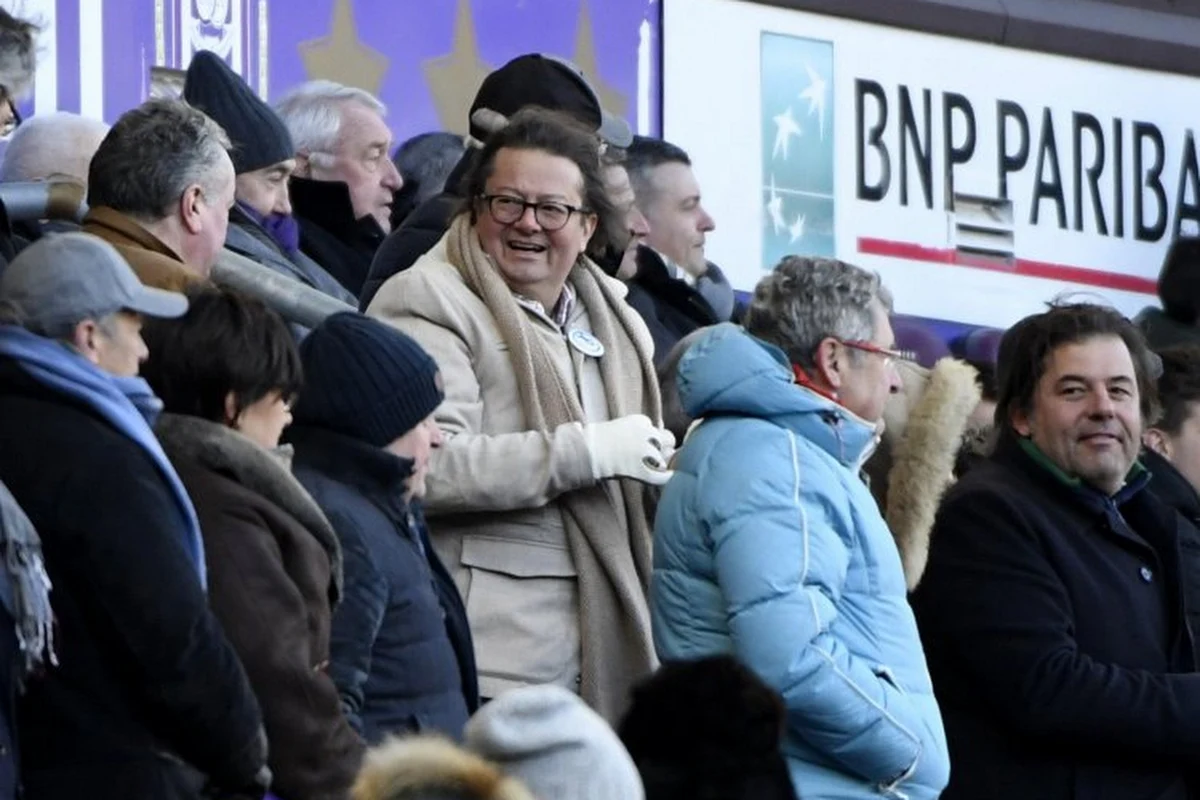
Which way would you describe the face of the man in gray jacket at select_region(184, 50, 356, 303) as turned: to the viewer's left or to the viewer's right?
to the viewer's right

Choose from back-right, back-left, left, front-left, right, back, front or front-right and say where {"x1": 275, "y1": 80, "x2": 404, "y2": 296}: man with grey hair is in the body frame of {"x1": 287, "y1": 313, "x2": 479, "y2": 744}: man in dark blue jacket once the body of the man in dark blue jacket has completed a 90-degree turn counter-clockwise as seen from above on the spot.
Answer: front

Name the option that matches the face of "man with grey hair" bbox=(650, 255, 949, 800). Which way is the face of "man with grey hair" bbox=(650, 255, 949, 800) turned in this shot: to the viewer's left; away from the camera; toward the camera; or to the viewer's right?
to the viewer's right

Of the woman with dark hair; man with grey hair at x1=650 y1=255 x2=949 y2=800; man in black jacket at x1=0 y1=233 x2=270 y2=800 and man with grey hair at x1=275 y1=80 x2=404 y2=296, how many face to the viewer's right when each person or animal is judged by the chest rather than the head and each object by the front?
4

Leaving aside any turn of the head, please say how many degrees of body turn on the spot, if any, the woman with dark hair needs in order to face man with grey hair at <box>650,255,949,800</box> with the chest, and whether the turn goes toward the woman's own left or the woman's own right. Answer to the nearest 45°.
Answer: approximately 45° to the woman's own left

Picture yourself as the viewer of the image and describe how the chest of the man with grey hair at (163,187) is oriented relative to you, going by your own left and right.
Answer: facing away from the viewer and to the right of the viewer

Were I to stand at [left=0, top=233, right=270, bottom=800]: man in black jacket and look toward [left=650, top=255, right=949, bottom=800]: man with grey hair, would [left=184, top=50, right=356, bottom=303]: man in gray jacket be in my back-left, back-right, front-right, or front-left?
front-left

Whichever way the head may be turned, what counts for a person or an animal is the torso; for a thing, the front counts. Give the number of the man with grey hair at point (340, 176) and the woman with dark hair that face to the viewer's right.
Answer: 2

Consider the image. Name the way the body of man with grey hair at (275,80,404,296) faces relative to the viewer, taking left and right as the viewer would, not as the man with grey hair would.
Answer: facing to the right of the viewer

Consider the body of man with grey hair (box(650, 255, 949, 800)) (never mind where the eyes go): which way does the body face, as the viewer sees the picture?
to the viewer's right

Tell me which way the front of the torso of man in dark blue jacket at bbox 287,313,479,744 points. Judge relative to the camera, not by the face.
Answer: to the viewer's right

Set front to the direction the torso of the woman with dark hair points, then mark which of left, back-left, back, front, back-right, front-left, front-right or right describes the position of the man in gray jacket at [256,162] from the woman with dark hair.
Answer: left

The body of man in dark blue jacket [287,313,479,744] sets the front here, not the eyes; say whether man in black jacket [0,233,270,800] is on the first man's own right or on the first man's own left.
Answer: on the first man's own right

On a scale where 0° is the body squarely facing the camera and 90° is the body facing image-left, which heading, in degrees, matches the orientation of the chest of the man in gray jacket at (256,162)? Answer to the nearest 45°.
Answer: approximately 270°
